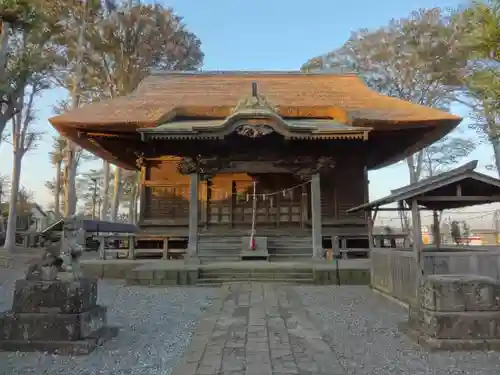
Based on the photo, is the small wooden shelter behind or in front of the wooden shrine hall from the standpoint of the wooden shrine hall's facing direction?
in front

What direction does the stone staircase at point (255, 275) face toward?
toward the camera

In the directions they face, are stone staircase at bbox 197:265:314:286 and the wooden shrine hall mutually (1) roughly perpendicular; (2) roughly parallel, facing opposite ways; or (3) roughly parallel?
roughly parallel

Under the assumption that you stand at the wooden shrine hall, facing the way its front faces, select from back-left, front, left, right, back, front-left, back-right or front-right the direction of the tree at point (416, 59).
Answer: back-left

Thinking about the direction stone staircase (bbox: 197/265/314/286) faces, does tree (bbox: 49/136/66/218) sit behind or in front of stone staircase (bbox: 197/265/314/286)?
behind

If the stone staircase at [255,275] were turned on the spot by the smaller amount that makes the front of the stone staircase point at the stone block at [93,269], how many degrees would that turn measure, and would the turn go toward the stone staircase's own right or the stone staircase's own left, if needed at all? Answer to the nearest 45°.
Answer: approximately 90° to the stone staircase's own right

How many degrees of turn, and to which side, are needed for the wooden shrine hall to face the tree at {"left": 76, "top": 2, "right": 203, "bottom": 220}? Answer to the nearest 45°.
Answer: approximately 135° to its right

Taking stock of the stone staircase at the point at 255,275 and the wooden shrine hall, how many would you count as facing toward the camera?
2

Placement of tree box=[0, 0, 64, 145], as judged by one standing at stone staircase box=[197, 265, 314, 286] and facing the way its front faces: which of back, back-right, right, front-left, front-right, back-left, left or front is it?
right

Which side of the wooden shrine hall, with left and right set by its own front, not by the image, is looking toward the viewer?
front

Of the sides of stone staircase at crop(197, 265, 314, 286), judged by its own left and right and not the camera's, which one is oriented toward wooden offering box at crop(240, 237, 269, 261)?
back
